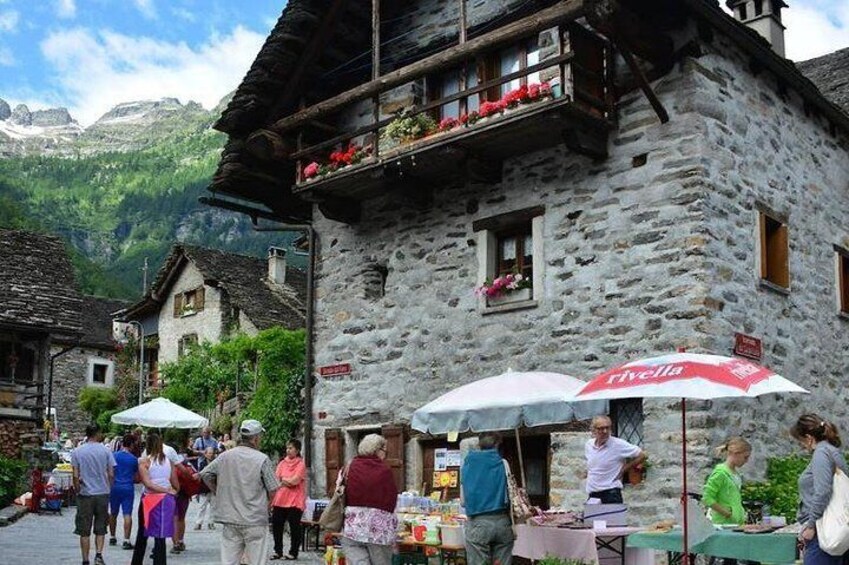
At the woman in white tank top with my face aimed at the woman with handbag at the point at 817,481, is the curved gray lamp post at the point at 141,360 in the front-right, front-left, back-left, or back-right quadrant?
back-left

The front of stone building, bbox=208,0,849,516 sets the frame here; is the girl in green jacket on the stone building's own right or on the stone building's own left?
on the stone building's own left

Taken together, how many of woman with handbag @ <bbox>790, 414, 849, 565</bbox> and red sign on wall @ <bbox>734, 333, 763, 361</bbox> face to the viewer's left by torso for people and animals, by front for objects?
1

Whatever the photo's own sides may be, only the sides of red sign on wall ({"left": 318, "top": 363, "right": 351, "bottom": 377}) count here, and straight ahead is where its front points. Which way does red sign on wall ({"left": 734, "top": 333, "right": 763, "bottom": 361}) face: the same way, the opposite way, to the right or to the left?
to the left

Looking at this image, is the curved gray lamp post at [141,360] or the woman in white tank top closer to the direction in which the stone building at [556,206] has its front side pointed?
the woman in white tank top

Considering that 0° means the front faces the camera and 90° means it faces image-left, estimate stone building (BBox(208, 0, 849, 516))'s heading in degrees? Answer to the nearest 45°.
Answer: approximately 45°

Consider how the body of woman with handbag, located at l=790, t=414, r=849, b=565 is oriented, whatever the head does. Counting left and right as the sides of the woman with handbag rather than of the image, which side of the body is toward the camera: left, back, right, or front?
left

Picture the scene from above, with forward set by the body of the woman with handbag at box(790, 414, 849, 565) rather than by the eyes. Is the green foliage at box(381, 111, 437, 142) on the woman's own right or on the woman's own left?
on the woman's own right

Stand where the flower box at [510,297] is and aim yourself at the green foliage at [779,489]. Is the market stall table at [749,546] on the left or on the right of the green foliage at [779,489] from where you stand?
right

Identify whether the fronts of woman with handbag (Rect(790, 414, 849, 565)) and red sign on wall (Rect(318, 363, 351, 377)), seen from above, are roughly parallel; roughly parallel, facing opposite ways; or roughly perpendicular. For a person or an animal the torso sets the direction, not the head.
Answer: roughly perpendicular

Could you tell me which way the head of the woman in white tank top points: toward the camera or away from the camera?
away from the camera
